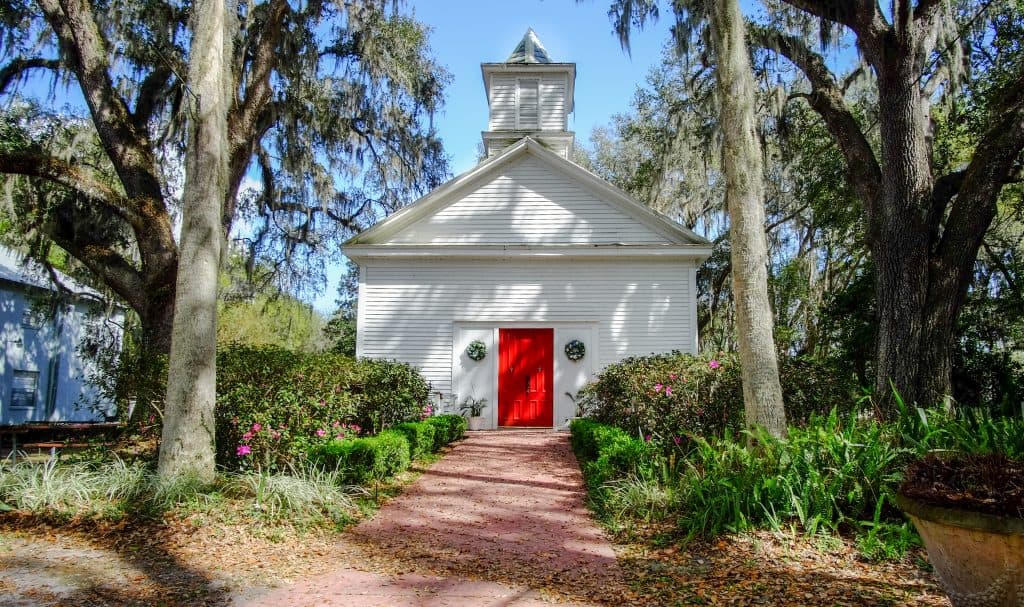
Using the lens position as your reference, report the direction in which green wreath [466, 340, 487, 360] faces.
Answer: facing the viewer

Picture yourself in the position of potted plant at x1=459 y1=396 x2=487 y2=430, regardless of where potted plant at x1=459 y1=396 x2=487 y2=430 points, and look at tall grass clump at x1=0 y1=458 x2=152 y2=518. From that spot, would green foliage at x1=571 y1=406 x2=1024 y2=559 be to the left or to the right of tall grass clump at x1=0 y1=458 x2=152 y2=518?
left

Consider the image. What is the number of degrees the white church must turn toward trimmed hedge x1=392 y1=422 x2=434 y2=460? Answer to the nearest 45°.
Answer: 0° — it already faces it

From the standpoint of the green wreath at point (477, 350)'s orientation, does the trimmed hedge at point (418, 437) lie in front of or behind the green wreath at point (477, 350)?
in front

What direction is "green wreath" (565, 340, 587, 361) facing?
toward the camera

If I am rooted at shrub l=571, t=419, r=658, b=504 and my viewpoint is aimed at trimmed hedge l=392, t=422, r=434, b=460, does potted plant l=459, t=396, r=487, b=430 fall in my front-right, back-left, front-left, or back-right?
front-right

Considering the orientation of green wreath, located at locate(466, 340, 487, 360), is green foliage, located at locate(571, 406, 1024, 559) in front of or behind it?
in front

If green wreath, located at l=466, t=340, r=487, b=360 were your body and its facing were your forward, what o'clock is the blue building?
The blue building is roughly at 4 o'clock from the green wreath.

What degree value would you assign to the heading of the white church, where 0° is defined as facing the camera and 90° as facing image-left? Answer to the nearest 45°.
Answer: approximately 0°

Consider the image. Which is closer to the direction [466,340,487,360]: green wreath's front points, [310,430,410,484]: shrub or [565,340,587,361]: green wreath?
the shrub

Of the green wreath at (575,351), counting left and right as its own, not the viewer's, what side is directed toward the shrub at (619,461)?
front

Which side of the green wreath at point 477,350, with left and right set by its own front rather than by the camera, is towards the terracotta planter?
front

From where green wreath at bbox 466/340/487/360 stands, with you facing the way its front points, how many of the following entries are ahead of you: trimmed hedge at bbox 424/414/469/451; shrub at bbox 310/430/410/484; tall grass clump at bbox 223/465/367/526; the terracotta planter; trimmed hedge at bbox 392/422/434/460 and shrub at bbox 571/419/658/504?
6
